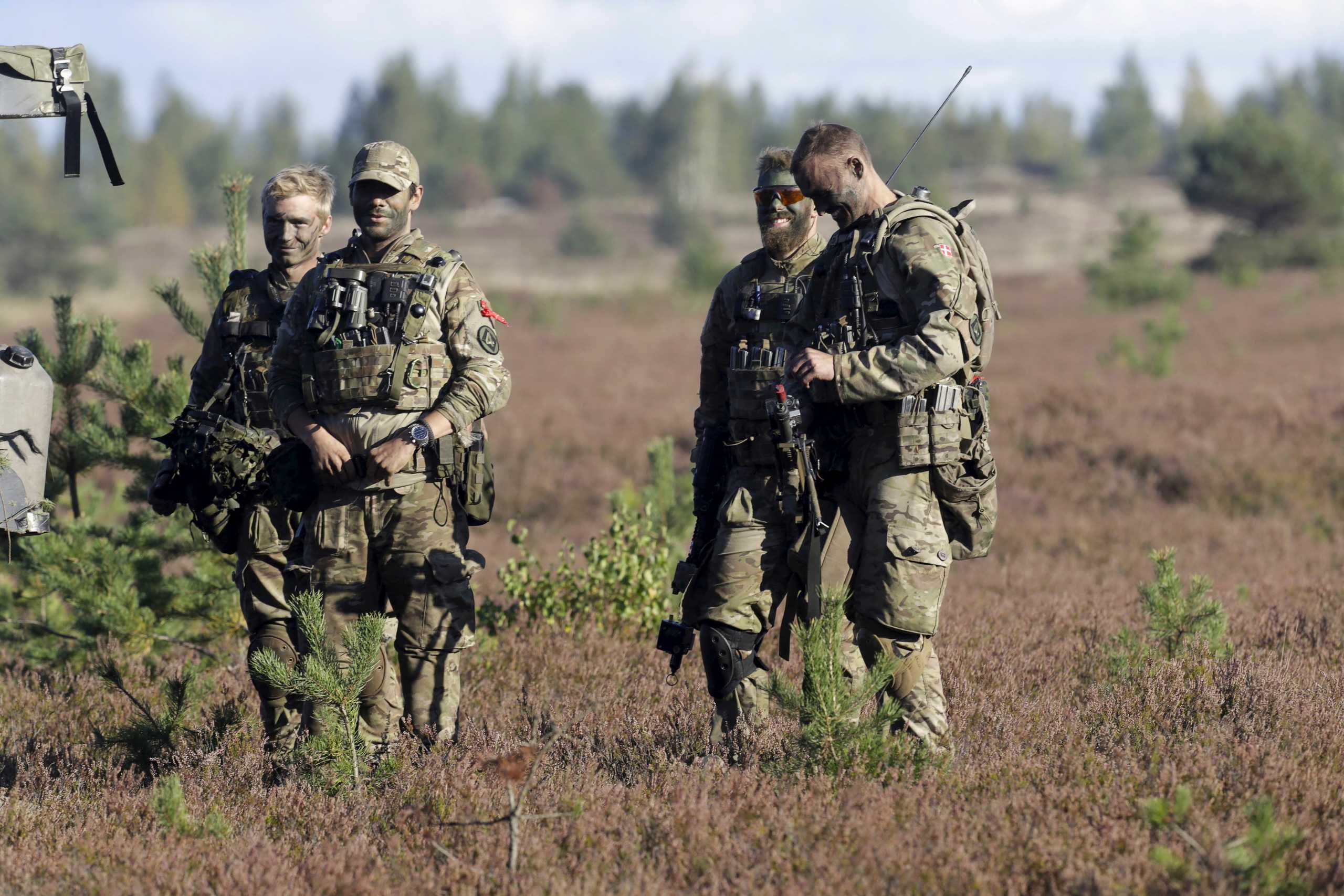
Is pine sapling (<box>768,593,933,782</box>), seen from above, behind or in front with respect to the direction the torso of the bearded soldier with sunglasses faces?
in front

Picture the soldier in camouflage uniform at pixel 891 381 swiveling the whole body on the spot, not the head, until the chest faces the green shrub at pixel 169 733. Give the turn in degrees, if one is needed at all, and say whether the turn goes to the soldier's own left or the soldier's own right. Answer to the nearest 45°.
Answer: approximately 45° to the soldier's own right

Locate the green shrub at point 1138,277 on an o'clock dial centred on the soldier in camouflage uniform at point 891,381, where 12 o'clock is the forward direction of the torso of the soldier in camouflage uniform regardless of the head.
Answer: The green shrub is roughly at 5 o'clock from the soldier in camouflage uniform.

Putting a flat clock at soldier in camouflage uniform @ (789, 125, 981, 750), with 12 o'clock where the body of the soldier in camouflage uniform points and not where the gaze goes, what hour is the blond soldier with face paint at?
The blond soldier with face paint is roughly at 2 o'clock from the soldier in camouflage uniform.

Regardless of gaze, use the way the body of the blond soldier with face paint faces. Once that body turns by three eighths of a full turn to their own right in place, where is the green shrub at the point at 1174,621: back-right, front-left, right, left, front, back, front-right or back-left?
back-right

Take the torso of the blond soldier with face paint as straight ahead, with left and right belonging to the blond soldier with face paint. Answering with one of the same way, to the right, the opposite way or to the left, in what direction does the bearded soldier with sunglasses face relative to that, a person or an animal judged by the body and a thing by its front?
the same way

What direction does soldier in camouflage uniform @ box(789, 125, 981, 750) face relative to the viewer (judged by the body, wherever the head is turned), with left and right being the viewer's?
facing the viewer and to the left of the viewer

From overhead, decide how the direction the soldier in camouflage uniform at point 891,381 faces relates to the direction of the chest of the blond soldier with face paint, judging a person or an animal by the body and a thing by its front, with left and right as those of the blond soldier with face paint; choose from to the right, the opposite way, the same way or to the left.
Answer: to the right

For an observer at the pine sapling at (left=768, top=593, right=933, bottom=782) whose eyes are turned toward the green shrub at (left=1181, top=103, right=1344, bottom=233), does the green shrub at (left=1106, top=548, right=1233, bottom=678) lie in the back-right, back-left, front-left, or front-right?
front-right

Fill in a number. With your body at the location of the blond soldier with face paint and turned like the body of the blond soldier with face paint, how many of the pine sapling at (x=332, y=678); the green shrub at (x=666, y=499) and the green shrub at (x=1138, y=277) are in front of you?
1

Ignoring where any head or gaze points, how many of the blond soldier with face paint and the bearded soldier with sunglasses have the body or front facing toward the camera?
2

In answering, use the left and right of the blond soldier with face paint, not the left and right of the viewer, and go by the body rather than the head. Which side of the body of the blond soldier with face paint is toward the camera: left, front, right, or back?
front

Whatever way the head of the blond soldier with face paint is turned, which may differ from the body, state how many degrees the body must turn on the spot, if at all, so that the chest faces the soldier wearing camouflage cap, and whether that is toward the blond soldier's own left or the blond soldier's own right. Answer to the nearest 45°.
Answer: approximately 45° to the blond soldier's own left

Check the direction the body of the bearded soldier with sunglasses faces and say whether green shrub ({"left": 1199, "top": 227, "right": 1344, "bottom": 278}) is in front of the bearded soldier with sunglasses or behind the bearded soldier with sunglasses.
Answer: behind

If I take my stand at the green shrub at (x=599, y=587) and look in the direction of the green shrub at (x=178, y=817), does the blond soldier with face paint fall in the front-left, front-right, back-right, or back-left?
front-right

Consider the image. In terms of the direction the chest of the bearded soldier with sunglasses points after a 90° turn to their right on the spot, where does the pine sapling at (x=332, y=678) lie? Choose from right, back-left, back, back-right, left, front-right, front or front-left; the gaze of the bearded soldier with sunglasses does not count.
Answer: front-left

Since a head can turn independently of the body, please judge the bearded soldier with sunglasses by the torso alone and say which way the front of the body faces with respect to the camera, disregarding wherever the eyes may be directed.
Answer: toward the camera

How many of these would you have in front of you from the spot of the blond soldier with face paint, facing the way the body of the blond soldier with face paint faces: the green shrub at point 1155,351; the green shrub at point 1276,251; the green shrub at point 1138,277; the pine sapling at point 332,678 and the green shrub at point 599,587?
1
